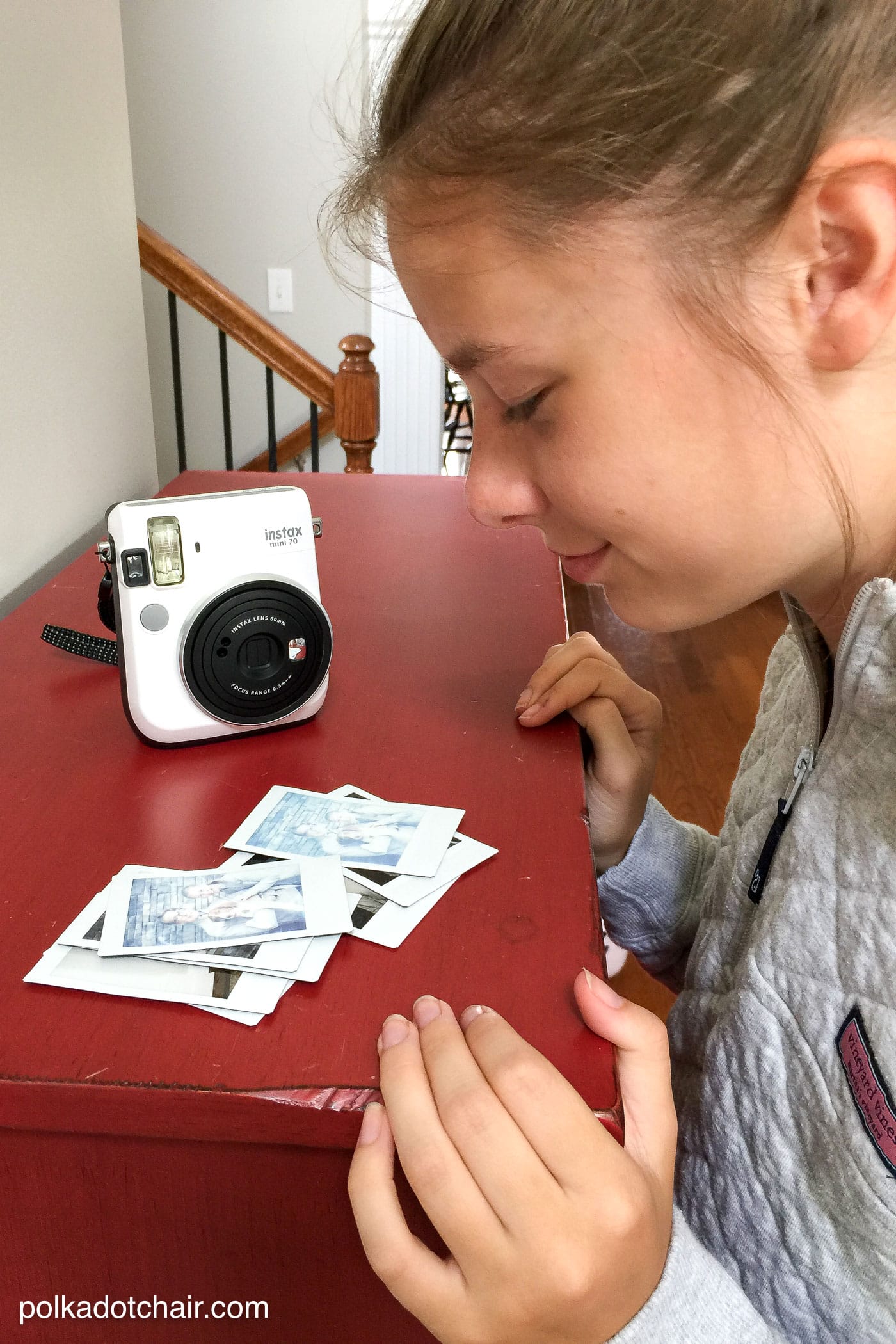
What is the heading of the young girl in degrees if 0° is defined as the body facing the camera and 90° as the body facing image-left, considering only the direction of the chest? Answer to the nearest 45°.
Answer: approximately 90°

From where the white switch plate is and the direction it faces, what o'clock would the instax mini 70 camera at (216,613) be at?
The instax mini 70 camera is roughly at 12 o'clock from the white switch plate.

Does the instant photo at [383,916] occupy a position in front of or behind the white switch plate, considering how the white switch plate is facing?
in front

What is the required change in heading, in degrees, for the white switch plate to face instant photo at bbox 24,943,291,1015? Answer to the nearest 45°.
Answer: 0° — it already faces it

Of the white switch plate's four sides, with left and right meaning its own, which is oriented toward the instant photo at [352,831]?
front

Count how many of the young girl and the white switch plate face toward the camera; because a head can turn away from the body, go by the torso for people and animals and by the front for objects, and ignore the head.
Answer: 1

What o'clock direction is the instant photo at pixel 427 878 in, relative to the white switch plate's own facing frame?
The instant photo is roughly at 12 o'clock from the white switch plate.

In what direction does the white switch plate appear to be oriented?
toward the camera

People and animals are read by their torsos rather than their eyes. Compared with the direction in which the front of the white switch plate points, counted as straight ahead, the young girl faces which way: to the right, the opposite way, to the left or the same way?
to the right

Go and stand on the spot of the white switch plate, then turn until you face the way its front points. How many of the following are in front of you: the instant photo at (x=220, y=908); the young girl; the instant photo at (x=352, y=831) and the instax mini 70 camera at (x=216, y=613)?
4

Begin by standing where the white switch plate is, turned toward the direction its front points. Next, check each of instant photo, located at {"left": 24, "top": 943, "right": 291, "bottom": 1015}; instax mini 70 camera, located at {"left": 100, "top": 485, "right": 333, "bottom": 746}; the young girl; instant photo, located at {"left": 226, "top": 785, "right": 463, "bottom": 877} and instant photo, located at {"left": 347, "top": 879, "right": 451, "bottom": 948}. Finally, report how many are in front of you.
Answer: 5

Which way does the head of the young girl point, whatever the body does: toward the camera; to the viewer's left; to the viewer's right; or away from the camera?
to the viewer's left
